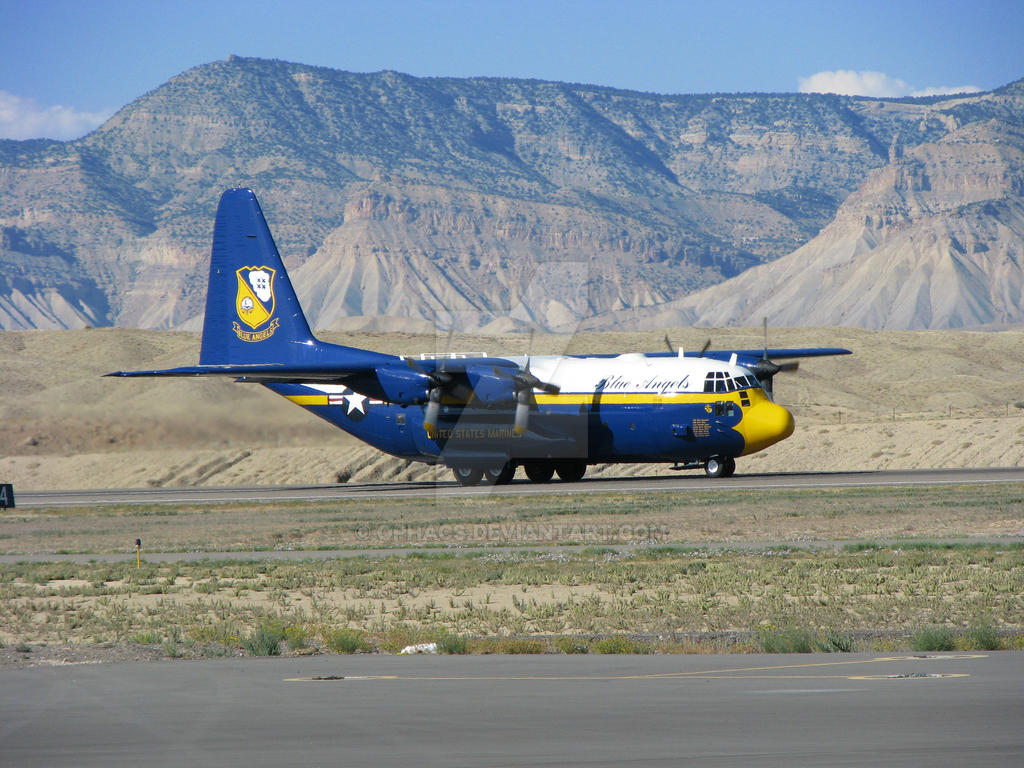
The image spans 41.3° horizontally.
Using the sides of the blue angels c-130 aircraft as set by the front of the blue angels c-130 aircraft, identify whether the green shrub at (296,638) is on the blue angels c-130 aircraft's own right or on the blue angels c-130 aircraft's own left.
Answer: on the blue angels c-130 aircraft's own right

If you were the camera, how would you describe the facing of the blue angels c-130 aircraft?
facing the viewer and to the right of the viewer

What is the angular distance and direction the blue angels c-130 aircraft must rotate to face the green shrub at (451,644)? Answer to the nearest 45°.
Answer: approximately 45° to its right

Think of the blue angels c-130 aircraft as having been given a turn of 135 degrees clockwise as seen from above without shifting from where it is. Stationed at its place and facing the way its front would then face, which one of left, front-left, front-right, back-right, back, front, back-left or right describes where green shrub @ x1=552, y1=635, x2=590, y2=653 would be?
left

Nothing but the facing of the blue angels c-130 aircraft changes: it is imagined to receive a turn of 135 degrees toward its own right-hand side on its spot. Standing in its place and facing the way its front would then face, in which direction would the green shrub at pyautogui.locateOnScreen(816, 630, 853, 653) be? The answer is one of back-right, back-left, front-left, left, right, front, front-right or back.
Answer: left

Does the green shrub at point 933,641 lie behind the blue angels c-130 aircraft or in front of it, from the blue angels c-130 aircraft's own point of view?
in front

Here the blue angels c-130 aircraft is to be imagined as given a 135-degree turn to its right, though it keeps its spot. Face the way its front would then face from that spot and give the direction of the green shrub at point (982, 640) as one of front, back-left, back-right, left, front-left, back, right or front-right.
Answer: left

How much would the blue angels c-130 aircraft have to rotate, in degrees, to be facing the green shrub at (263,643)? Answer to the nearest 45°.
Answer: approximately 45° to its right

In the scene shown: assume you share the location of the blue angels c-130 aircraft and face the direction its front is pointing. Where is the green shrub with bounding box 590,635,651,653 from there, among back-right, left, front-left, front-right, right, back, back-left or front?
front-right
